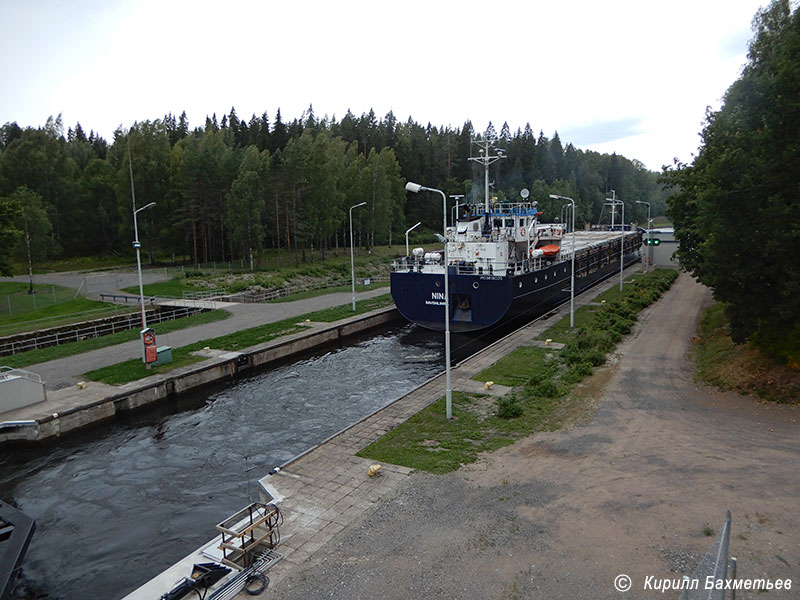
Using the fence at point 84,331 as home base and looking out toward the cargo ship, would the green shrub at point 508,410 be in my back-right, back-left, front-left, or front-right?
front-right

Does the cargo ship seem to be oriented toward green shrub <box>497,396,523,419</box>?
no

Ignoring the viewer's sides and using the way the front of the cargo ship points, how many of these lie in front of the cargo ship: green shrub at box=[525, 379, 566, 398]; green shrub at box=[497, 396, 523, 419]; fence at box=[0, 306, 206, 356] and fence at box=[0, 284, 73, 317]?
0

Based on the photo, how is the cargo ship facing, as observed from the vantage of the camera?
facing away from the viewer and to the right of the viewer

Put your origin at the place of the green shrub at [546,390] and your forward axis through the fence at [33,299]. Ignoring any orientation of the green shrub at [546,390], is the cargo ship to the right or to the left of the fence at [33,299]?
right

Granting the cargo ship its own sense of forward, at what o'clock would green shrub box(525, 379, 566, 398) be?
The green shrub is roughly at 4 o'clock from the cargo ship.

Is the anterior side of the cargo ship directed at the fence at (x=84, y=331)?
no

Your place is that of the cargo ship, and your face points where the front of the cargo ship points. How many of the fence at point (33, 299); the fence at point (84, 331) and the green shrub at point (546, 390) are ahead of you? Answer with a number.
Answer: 0

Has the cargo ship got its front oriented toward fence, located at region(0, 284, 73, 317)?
no
